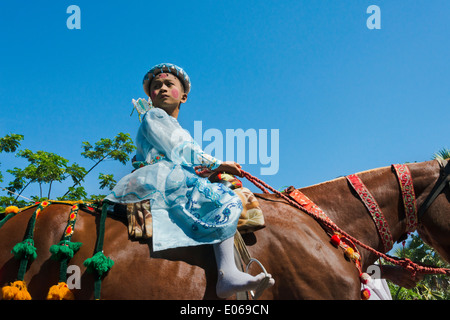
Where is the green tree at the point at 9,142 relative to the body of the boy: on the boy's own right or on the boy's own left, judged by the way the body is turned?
on the boy's own left

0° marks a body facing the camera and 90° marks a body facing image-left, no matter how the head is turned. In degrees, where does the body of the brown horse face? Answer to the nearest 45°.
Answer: approximately 270°

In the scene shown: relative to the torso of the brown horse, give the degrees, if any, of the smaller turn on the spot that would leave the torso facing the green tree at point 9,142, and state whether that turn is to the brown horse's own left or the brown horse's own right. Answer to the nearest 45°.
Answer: approximately 135° to the brown horse's own left

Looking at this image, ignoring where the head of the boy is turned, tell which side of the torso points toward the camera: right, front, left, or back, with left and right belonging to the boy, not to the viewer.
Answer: right
